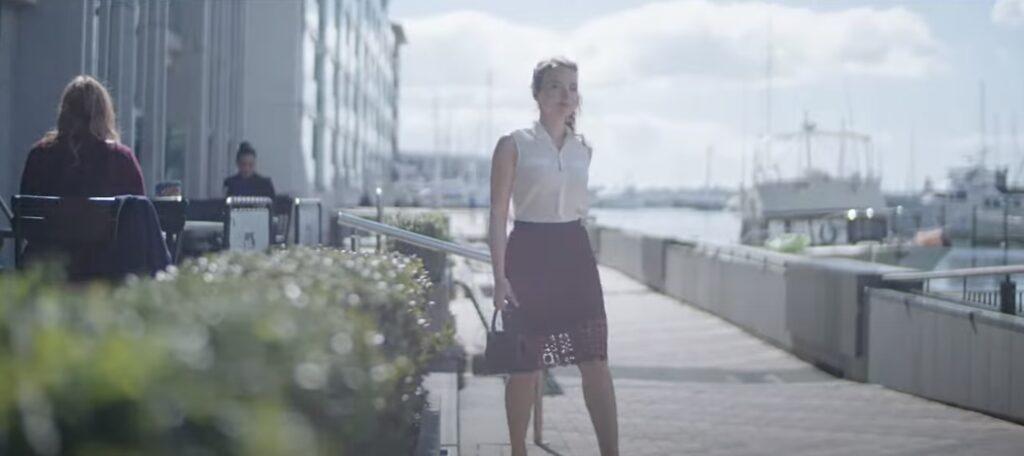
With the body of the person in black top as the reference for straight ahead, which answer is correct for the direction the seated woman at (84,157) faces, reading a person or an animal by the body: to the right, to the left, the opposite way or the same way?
the opposite way

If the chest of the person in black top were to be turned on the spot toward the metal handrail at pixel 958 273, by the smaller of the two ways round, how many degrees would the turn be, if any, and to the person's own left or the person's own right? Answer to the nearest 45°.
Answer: approximately 45° to the person's own left

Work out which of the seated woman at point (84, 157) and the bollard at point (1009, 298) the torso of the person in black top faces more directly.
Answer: the seated woman

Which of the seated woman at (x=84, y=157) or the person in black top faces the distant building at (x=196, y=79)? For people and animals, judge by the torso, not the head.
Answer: the seated woman

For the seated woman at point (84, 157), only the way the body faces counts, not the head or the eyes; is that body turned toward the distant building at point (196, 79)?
yes

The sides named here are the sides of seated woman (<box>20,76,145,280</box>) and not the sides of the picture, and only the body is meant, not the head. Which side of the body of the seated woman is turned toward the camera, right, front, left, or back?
back

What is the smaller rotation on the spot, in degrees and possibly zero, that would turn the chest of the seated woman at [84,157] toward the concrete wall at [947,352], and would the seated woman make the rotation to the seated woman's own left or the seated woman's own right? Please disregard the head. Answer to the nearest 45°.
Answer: approximately 90° to the seated woman's own right

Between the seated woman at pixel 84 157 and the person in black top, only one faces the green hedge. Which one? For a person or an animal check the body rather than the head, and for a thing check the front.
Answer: the person in black top

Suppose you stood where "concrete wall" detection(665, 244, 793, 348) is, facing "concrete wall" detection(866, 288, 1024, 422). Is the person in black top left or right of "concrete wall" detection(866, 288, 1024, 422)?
right

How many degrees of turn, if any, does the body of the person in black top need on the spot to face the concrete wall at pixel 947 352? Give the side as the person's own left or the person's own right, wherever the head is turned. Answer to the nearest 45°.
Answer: approximately 45° to the person's own left

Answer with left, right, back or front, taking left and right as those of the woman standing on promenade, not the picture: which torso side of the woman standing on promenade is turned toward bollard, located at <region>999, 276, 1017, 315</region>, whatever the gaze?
left

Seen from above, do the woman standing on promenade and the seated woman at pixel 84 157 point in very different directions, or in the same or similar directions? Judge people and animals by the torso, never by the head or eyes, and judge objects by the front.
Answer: very different directions
